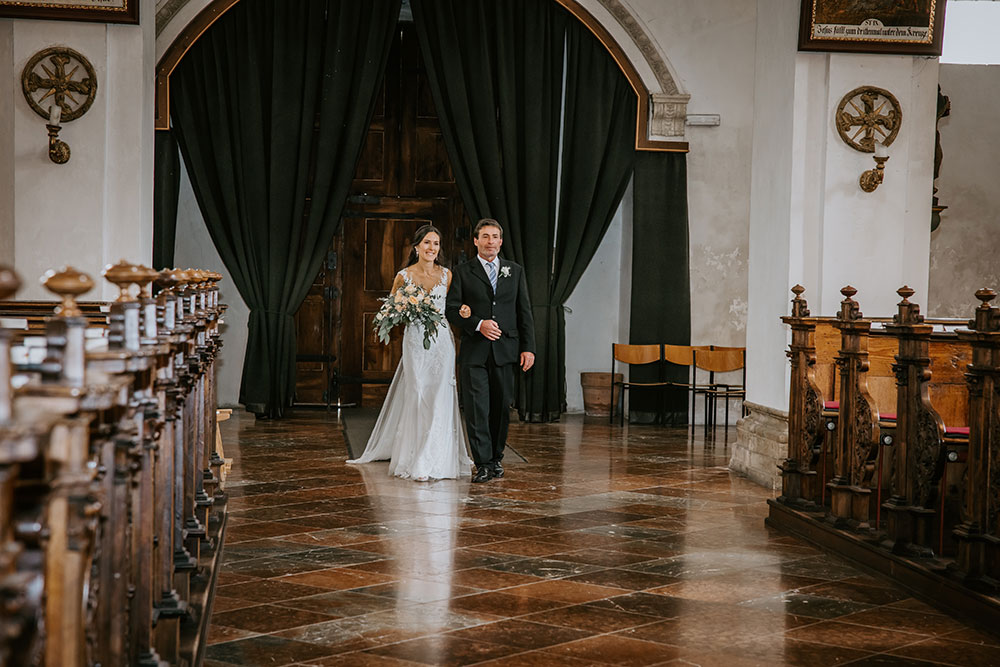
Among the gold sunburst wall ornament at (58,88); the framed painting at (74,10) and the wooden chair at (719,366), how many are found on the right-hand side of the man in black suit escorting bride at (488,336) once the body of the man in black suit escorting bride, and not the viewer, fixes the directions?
2

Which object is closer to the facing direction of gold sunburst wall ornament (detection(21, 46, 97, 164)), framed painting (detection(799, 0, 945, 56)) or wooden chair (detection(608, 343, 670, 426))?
the framed painting

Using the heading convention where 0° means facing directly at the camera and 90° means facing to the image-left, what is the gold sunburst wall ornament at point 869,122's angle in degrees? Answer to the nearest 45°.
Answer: approximately 0°

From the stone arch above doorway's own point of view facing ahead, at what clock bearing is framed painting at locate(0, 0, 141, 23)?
The framed painting is roughly at 2 o'clock from the stone arch above doorway.

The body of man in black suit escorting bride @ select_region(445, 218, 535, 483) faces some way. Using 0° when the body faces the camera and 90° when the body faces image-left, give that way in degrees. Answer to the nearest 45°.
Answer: approximately 0°

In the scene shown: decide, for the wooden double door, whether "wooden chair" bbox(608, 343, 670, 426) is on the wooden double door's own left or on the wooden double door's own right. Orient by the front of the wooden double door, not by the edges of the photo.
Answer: on the wooden double door's own left

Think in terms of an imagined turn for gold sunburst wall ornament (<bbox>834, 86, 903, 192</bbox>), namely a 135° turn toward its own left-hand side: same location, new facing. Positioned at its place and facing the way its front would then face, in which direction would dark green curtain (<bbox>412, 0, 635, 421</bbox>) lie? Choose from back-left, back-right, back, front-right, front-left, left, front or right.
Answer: left
